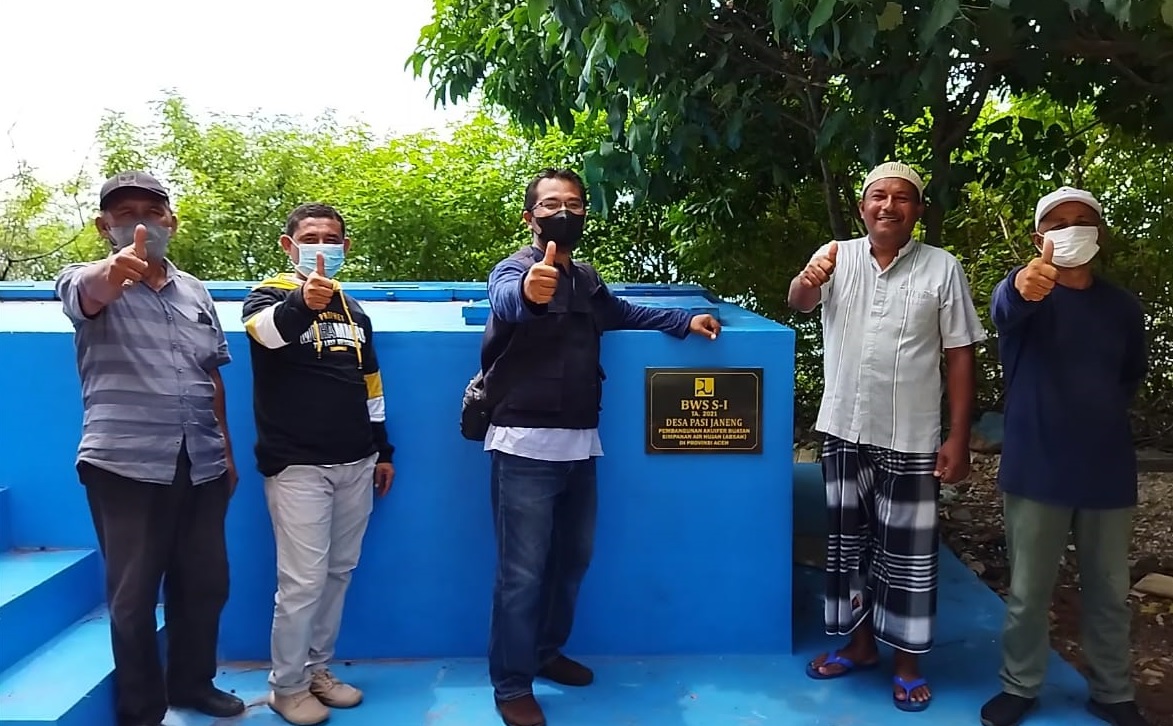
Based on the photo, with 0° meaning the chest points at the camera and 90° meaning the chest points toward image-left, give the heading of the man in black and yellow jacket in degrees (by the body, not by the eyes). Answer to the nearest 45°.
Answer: approximately 315°

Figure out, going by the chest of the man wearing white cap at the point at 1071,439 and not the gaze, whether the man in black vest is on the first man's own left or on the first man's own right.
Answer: on the first man's own right

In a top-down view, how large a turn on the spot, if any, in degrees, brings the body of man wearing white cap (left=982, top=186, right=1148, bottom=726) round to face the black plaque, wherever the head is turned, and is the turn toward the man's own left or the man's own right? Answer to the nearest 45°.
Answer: approximately 90° to the man's own right

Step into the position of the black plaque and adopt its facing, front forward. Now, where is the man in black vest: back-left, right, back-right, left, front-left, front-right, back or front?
front-right

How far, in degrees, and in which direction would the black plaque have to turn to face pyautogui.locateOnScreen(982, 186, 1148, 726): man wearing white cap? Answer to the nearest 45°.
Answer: approximately 90° to its left

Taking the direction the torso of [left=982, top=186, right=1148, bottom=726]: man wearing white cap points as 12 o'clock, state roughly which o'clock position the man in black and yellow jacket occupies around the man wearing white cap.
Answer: The man in black and yellow jacket is roughly at 2 o'clock from the man wearing white cap.

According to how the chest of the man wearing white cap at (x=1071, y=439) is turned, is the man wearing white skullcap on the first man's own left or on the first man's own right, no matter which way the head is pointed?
on the first man's own right

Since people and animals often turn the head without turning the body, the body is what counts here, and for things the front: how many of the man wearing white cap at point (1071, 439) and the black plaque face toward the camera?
2
